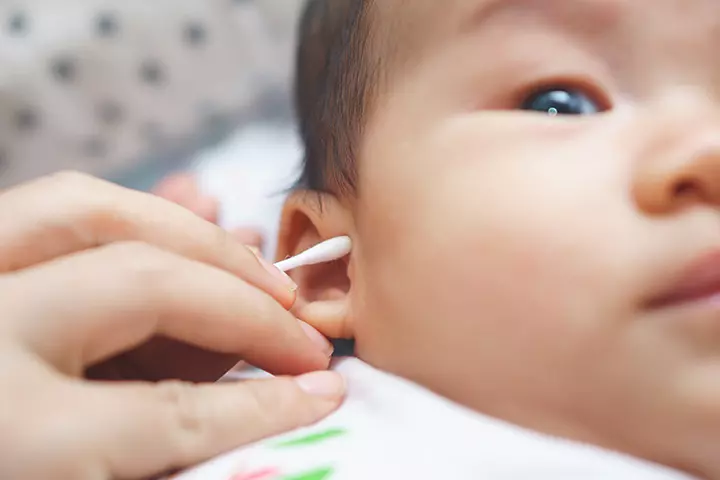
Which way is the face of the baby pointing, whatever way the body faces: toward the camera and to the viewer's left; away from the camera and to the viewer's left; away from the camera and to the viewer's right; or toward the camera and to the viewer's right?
toward the camera and to the viewer's right
